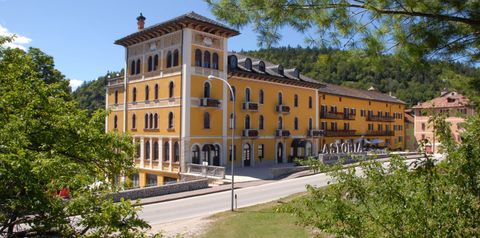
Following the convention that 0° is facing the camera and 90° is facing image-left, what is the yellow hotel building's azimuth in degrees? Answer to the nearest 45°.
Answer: approximately 315°

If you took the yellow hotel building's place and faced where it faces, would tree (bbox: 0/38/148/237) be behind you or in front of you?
in front

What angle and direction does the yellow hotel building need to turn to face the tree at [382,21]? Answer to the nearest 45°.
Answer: approximately 45° to its right

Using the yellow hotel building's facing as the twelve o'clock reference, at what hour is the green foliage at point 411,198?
The green foliage is roughly at 1 o'clock from the yellow hotel building.
